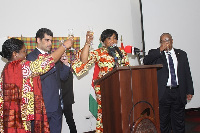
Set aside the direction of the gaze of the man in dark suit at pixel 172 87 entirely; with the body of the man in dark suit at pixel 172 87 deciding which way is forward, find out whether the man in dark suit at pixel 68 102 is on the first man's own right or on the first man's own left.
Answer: on the first man's own right

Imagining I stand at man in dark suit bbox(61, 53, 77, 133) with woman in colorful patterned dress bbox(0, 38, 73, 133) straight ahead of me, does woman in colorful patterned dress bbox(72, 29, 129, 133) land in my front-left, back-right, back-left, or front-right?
front-left

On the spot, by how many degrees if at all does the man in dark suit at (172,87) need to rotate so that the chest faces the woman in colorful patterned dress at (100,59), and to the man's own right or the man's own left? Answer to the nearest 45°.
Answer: approximately 45° to the man's own right

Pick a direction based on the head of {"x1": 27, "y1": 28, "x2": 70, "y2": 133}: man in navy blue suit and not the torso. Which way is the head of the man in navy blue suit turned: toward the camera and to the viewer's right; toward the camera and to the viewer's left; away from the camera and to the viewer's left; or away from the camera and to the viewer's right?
toward the camera and to the viewer's right

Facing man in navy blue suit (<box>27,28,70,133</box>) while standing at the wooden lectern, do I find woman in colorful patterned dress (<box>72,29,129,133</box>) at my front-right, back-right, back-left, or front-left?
front-right

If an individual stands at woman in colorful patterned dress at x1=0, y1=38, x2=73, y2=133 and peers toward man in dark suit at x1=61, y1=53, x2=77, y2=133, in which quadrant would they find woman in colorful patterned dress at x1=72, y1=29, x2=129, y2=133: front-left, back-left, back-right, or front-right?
front-right

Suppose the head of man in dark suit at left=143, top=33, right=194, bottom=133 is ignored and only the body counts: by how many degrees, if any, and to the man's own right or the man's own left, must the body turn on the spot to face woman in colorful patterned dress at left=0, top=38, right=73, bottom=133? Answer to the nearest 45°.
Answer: approximately 45° to the man's own right

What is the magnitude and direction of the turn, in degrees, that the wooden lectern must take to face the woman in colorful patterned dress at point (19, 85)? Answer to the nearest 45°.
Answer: approximately 135° to its right

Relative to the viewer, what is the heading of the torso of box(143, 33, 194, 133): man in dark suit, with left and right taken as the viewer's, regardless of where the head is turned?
facing the viewer
